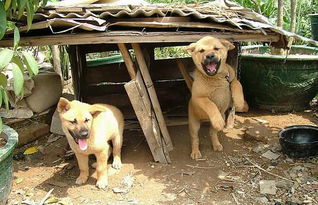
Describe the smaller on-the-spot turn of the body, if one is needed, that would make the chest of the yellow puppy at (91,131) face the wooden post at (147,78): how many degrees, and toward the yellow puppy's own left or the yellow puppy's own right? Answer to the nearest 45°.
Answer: approximately 180°

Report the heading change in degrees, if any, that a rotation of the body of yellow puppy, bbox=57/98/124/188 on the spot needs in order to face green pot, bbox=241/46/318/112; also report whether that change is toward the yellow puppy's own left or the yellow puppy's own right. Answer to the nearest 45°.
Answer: approximately 180°

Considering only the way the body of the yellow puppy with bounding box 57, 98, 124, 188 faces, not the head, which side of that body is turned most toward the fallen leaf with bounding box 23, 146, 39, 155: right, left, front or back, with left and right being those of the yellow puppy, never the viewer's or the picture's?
right

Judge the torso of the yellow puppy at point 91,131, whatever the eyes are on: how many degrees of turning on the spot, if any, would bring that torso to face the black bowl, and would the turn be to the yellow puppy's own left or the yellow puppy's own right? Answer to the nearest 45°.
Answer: approximately 135° to the yellow puppy's own left

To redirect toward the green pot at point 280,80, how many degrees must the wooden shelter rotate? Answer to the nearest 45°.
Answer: approximately 135° to its left

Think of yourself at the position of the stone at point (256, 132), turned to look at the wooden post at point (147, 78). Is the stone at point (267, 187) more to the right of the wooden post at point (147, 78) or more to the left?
left

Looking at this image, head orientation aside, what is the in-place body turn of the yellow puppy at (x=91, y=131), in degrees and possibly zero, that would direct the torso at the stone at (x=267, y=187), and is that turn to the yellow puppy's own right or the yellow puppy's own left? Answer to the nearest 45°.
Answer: approximately 135° to the yellow puppy's own left

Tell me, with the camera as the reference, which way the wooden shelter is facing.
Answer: facing the viewer

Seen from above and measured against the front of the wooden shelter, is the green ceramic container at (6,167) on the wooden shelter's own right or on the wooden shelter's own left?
on the wooden shelter's own right

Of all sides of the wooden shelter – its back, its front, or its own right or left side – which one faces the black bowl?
left

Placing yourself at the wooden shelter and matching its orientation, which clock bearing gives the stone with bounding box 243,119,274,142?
The stone is roughly at 10 o'clock from the wooden shelter.

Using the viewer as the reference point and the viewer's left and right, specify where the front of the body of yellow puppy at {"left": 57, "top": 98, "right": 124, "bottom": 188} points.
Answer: facing the viewer and to the left of the viewer
